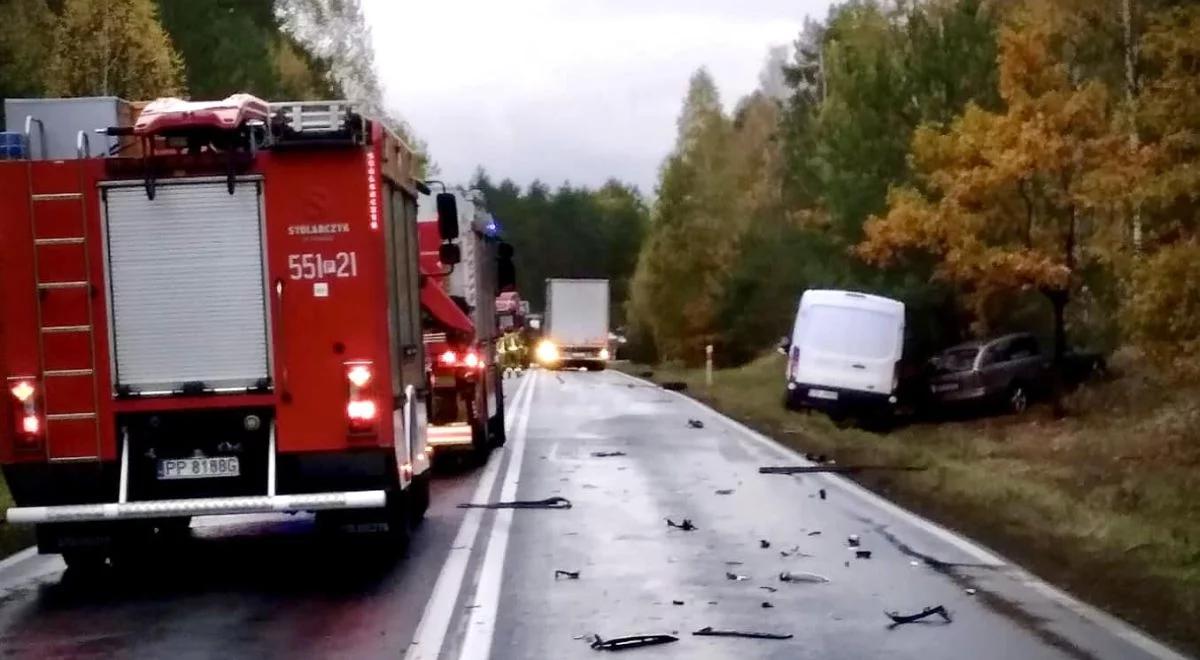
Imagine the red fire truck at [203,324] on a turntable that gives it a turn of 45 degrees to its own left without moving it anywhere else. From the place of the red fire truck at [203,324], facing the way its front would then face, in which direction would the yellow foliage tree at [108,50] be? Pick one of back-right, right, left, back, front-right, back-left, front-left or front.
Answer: front-right

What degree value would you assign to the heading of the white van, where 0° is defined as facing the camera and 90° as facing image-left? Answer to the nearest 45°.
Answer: approximately 180°

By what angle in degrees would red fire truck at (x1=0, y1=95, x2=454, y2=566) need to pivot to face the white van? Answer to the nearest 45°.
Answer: approximately 45° to its right

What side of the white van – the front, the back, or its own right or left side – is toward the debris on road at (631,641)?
back

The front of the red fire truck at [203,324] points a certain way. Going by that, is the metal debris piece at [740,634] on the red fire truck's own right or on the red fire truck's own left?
on the red fire truck's own right

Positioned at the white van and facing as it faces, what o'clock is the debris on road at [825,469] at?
The debris on road is roughly at 6 o'clock from the white van.

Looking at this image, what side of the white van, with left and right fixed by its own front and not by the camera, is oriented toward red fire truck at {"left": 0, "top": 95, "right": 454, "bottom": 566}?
back

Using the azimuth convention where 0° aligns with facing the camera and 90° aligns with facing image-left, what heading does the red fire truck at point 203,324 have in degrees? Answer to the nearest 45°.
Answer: approximately 180°

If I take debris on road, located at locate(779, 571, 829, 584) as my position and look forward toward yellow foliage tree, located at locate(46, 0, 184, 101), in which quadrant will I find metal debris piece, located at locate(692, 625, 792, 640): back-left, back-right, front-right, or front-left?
back-left

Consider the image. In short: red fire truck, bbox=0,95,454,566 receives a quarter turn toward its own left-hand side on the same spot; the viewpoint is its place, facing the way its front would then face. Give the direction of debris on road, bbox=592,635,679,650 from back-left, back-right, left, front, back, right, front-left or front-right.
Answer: back-left

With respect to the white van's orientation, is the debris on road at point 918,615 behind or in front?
behind
